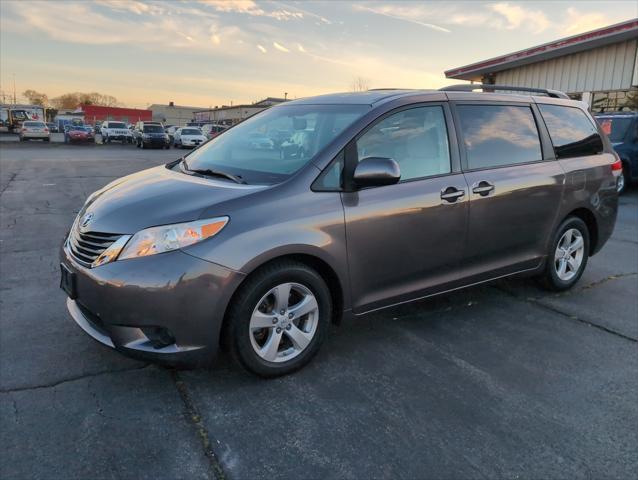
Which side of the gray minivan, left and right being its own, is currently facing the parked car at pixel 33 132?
right

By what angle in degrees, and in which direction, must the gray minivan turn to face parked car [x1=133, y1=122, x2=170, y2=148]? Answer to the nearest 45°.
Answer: approximately 135° to its right

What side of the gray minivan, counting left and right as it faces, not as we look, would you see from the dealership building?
back

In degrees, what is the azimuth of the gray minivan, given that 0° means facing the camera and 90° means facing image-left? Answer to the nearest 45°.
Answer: approximately 45°

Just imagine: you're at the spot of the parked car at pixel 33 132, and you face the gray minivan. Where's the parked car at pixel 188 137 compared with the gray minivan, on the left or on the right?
left

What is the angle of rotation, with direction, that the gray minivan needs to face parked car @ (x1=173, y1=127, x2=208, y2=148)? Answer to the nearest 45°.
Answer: approximately 135° to its right
